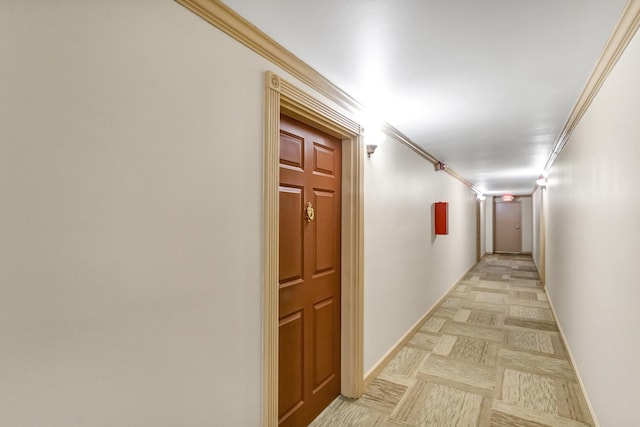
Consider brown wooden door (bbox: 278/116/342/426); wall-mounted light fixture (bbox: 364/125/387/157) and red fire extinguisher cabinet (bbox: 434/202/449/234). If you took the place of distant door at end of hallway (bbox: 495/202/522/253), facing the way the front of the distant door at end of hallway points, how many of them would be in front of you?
3

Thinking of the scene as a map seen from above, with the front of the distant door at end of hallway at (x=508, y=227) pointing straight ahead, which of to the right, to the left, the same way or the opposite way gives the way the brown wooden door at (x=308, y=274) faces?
to the left

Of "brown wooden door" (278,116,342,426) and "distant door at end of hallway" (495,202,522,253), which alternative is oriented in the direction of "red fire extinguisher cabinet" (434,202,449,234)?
the distant door at end of hallway

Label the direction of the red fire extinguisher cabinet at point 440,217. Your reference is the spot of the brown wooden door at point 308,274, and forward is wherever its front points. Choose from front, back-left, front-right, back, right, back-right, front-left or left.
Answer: left

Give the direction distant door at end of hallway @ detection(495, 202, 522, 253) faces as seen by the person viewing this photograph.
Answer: facing the viewer

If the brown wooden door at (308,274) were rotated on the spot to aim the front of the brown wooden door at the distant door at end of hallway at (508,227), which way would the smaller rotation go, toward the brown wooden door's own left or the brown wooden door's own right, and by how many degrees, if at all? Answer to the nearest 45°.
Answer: approximately 90° to the brown wooden door's own left

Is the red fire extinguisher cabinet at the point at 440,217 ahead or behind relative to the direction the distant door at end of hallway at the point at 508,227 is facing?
ahead

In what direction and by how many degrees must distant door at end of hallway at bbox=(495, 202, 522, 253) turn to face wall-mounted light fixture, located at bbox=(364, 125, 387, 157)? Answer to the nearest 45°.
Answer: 0° — it already faces it

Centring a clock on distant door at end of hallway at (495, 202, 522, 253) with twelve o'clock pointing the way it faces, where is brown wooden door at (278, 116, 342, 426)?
The brown wooden door is roughly at 12 o'clock from the distant door at end of hallway.

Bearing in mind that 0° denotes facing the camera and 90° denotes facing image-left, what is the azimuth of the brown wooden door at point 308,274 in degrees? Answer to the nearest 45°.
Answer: approximately 315°

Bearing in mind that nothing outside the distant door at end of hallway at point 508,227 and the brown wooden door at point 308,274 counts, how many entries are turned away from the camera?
0
